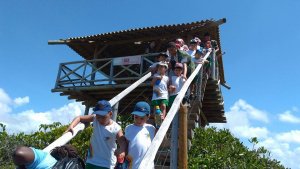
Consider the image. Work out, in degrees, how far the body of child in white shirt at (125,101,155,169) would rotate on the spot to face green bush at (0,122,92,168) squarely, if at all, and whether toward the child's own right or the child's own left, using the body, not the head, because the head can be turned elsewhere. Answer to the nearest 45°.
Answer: approximately 135° to the child's own right

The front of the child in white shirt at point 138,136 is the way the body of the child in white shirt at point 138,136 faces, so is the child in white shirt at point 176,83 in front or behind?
behind

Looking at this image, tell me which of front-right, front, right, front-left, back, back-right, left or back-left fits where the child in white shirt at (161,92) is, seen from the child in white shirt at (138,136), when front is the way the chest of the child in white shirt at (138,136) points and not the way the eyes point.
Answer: back

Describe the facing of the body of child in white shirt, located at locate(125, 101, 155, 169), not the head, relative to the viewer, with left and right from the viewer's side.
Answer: facing the viewer

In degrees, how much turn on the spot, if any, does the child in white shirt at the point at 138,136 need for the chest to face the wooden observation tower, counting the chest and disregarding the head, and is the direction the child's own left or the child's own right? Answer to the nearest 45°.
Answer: approximately 180°
